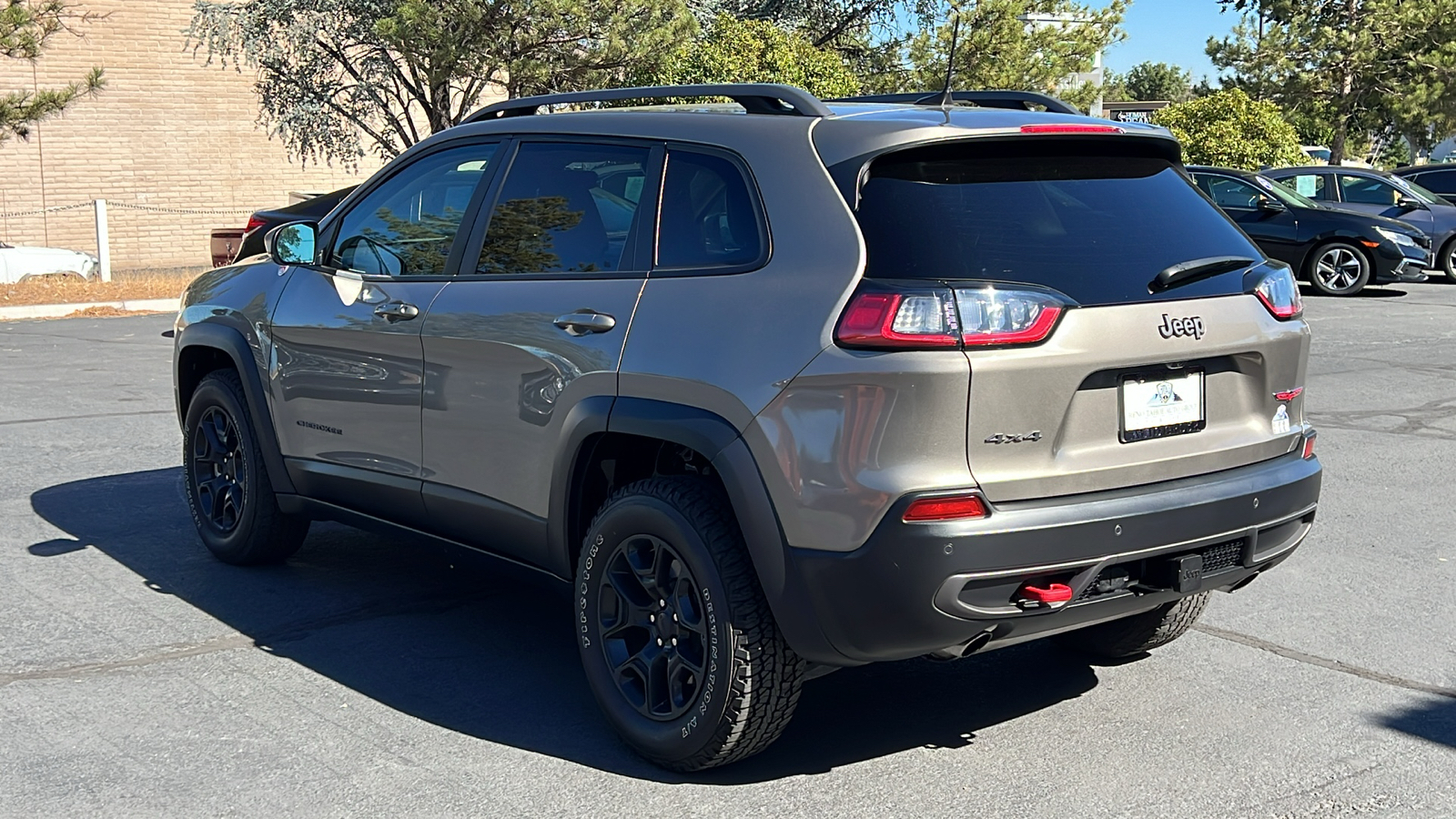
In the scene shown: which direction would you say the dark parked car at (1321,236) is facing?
to the viewer's right

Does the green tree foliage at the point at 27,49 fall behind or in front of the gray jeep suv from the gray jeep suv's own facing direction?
in front

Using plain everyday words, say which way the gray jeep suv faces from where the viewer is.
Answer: facing away from the viewer and to the left of the viewer

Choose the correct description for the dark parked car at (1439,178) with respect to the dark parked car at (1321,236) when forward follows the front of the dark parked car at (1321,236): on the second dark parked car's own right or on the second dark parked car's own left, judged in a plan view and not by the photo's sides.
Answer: on the second dark parked car's own left

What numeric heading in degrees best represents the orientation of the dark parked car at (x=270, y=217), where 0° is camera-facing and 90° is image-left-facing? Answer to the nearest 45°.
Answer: approximately 225°

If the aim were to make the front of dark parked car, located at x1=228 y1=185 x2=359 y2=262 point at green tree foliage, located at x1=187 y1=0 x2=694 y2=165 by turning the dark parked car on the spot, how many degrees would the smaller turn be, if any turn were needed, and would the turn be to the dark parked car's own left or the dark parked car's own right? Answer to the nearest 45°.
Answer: approximately 45° to the dark parked car's own left

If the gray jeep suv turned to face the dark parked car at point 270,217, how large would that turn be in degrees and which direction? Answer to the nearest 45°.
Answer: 0° — it already faces it

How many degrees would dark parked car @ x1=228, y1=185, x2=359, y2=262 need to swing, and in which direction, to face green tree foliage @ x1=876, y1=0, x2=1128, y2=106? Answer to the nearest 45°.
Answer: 0° — it already faces it

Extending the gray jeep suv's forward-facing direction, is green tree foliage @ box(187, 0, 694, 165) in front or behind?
in front

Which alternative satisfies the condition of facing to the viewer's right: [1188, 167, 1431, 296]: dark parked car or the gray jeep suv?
the dark parked car

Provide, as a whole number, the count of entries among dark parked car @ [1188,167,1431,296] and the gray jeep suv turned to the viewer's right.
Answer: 1
